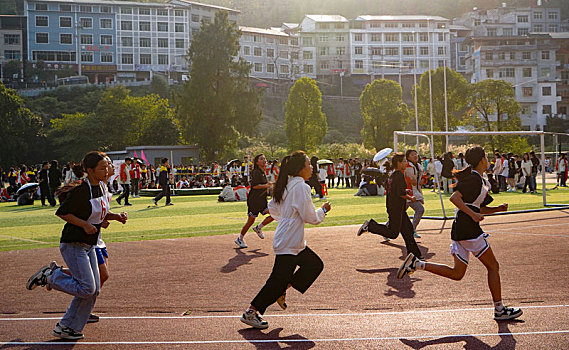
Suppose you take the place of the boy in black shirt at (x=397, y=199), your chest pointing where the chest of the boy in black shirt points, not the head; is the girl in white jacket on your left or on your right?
on your right

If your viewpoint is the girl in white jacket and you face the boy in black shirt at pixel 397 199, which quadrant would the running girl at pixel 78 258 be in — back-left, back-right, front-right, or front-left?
back-left

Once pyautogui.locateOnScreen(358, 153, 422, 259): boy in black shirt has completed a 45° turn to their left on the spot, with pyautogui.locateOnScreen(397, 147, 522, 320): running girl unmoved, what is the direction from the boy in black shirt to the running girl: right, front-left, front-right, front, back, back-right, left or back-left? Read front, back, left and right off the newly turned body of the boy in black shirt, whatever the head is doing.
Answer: back-right

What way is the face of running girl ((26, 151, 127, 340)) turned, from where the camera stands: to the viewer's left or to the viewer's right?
to the viewer's right

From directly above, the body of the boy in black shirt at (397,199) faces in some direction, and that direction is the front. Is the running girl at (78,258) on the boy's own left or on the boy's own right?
on the boy's own right

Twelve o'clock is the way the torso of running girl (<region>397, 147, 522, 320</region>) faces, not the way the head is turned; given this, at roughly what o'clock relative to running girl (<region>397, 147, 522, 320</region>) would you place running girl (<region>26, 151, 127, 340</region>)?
running girl (<region>26, 151, 127, 340</region>) is roughly at 5 o'clock from running girl (<region>397, 147, 522, 320</region>).

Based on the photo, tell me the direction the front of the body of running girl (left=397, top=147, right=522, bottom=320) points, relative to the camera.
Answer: to the viewer's right
